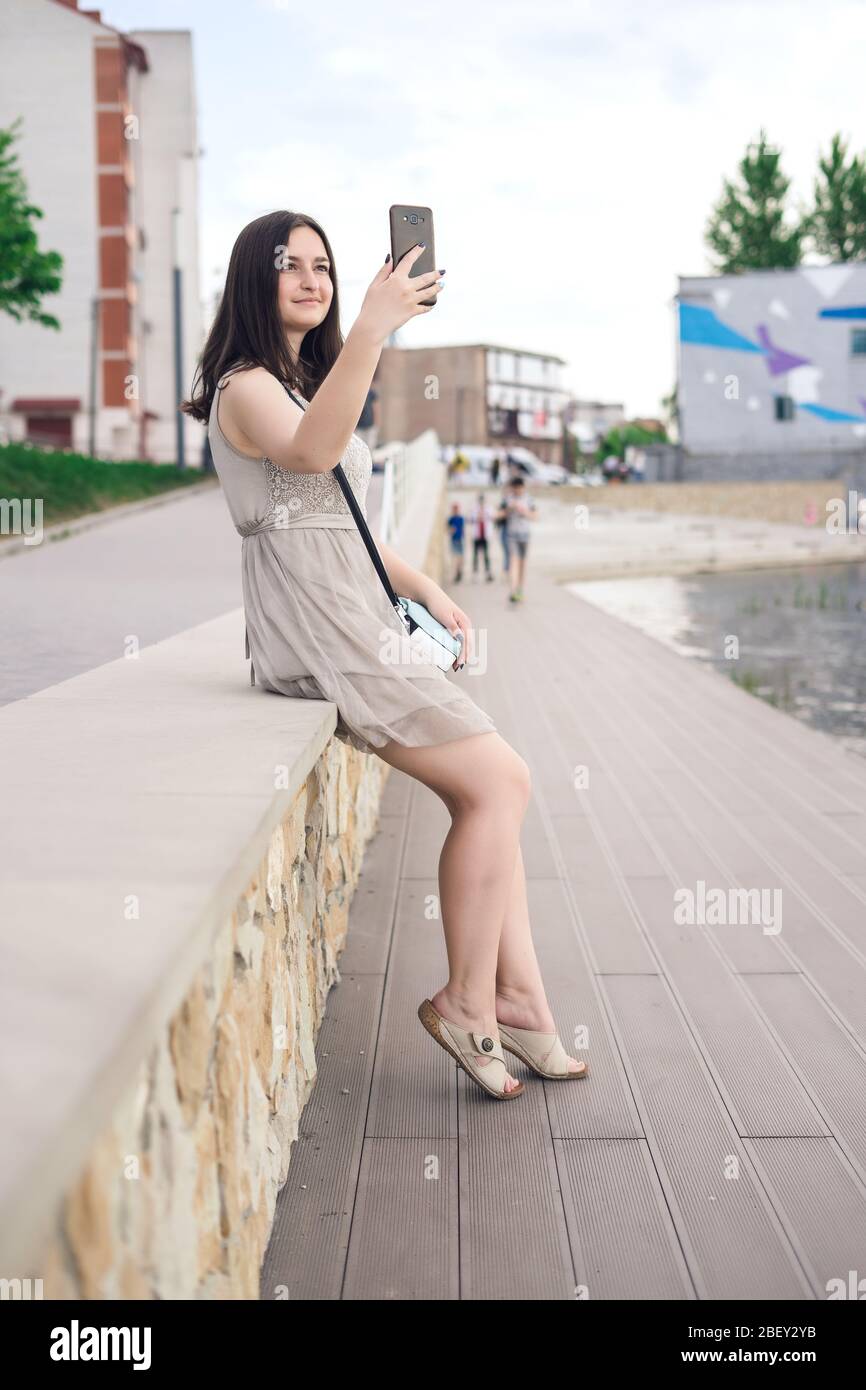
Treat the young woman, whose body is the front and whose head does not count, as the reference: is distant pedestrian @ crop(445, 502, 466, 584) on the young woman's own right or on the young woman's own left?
on the young woman's own left

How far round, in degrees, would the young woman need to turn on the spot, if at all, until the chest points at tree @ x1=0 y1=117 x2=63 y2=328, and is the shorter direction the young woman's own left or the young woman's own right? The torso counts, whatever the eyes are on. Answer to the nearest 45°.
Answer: approximately 135° to the young woman's own left

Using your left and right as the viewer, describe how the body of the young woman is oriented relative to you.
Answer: facing the viewer and to the right of the viewer

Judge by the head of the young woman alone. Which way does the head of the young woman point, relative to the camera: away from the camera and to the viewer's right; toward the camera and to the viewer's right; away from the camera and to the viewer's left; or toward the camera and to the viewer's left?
toward the camera and to the viewer's right

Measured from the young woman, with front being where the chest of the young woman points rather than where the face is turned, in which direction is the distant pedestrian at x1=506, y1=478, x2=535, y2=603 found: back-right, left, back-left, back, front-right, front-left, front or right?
back-left

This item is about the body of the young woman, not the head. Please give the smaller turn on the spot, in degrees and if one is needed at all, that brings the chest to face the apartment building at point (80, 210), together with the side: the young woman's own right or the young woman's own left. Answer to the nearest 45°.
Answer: approximately 135° to the young woman's own left
